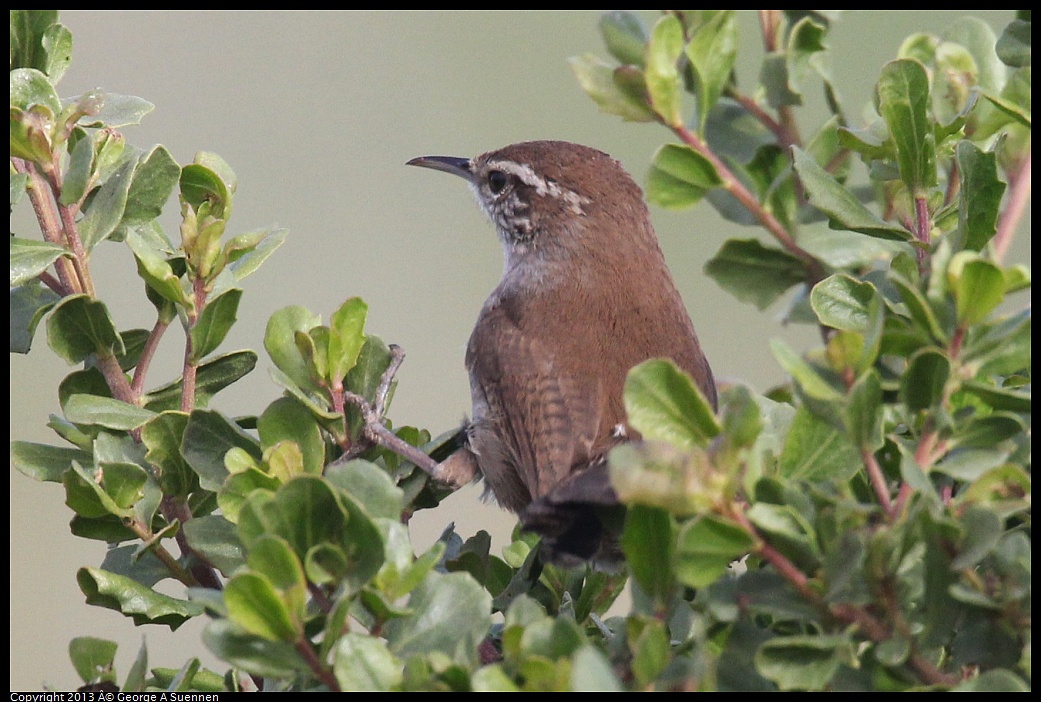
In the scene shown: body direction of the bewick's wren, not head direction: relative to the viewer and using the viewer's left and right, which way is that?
facing away from the viewer and to the left of the viewer
